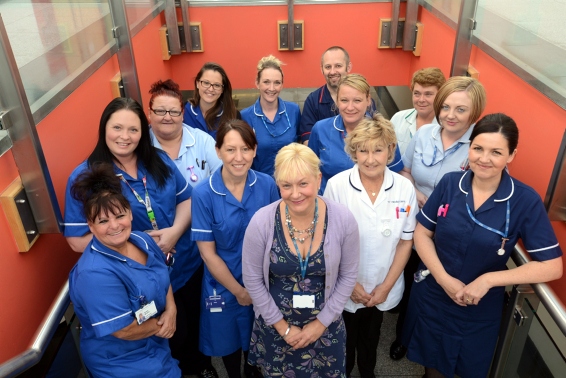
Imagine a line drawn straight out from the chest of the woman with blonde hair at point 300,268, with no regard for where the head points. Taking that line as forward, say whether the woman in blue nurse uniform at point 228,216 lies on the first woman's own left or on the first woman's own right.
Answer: on the first woman's own right

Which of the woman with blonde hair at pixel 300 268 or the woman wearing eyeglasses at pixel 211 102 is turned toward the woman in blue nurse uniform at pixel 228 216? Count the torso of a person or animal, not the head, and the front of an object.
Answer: the woman wearing eyeglasses

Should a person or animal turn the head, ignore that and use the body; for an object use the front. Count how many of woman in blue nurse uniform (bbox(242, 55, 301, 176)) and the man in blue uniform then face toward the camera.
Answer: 2

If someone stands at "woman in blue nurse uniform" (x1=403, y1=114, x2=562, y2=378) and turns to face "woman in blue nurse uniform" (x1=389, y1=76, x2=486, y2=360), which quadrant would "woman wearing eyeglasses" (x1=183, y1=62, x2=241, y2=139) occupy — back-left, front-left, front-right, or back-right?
front-left

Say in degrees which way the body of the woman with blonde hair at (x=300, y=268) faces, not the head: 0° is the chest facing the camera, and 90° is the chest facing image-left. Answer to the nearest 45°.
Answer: approximately 0°

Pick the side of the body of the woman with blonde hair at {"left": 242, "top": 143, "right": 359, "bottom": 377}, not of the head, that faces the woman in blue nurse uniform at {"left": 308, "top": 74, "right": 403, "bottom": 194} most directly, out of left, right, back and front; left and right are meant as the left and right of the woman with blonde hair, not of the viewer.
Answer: back

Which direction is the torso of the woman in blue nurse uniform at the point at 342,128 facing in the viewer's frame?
toward the camera

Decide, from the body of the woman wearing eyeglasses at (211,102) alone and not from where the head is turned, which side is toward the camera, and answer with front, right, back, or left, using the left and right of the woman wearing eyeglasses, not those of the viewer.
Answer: front

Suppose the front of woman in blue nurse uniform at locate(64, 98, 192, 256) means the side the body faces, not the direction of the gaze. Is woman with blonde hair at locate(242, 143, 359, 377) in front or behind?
in front
